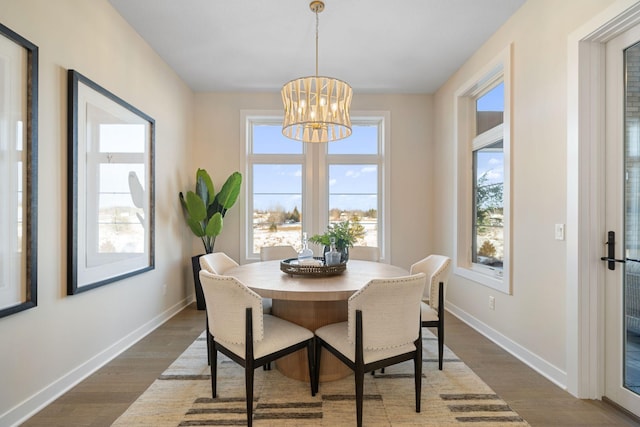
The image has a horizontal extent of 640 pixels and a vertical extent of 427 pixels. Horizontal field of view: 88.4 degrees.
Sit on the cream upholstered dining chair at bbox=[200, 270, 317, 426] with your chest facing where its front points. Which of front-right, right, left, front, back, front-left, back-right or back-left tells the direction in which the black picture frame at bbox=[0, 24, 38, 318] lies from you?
back-left

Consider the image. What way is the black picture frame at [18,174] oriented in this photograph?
to the viewer's right

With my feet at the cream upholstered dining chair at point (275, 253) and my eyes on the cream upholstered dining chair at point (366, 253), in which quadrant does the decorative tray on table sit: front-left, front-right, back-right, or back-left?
front-right

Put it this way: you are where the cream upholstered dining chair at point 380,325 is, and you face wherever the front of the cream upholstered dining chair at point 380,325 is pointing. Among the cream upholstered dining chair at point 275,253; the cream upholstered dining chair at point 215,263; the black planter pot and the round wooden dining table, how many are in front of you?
4

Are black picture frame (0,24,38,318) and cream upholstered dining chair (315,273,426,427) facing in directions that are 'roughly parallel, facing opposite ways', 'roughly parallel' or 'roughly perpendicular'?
roughly perpendicular

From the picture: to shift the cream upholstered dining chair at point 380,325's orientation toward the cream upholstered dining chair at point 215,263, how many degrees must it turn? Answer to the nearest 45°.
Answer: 0° — it already faces it

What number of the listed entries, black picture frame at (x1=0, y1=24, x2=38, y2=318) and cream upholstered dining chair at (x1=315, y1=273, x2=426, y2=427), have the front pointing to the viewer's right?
1

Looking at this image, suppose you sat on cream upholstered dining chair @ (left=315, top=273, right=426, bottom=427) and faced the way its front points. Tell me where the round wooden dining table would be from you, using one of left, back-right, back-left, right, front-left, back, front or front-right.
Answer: front

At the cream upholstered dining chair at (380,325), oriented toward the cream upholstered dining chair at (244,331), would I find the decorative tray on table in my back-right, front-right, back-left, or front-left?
front-right

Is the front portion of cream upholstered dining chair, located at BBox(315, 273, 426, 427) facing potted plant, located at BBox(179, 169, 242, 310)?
yes

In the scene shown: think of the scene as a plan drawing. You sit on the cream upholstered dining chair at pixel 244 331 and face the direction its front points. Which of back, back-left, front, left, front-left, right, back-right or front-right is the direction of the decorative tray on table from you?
front

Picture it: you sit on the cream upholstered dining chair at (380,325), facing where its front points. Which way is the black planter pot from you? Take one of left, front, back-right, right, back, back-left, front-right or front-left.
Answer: front

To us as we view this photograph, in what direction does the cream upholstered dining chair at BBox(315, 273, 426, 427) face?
facing away from the viewer and to the left of the viewer

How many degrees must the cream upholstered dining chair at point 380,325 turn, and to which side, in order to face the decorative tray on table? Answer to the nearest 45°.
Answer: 0° — it already faces it
